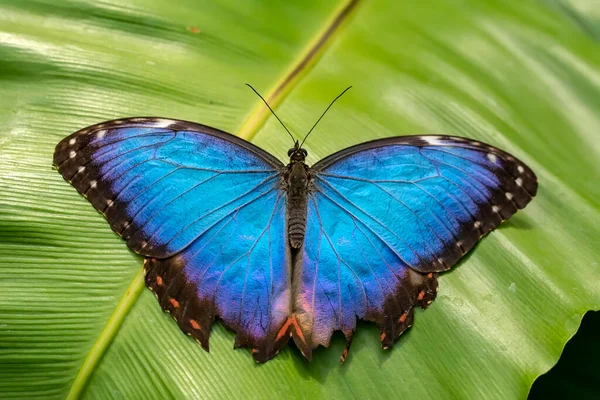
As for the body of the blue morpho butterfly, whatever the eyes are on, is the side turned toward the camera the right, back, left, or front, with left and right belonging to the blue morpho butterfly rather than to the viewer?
back
